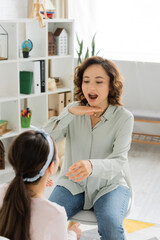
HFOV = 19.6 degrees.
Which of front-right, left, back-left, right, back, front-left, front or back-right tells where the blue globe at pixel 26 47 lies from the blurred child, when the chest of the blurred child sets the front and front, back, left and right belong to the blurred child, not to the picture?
front-left

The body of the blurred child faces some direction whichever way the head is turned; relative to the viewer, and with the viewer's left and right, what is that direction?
facing away from the viewer and to the right of the viewer

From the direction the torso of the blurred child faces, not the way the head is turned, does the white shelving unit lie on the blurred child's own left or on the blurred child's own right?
on the blurred child's own left

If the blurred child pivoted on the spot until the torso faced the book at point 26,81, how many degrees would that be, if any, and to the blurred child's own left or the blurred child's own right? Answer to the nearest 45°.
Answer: approximately 45° to the blurred child's own left

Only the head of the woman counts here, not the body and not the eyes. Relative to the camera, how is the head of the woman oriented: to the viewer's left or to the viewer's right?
to the viewer's left

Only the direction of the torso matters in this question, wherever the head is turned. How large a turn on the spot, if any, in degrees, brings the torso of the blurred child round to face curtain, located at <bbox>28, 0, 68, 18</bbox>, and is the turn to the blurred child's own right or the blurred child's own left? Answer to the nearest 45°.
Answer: approximately 45° to the blurred child's own left

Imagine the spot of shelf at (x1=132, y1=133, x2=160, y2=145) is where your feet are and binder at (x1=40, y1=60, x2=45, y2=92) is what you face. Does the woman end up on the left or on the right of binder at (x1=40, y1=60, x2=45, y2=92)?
left

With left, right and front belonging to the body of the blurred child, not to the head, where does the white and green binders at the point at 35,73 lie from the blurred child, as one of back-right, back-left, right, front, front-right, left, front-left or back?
front-left

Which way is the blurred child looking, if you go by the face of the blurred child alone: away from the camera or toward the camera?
away from the camera
